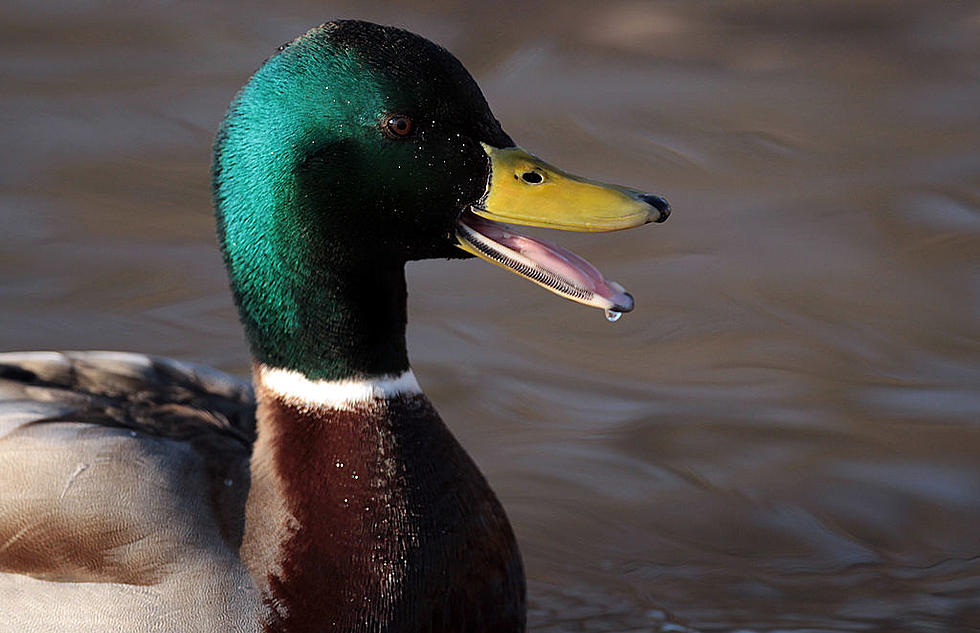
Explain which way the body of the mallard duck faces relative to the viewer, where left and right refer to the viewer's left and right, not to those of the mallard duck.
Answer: facing to the right of the viewer
